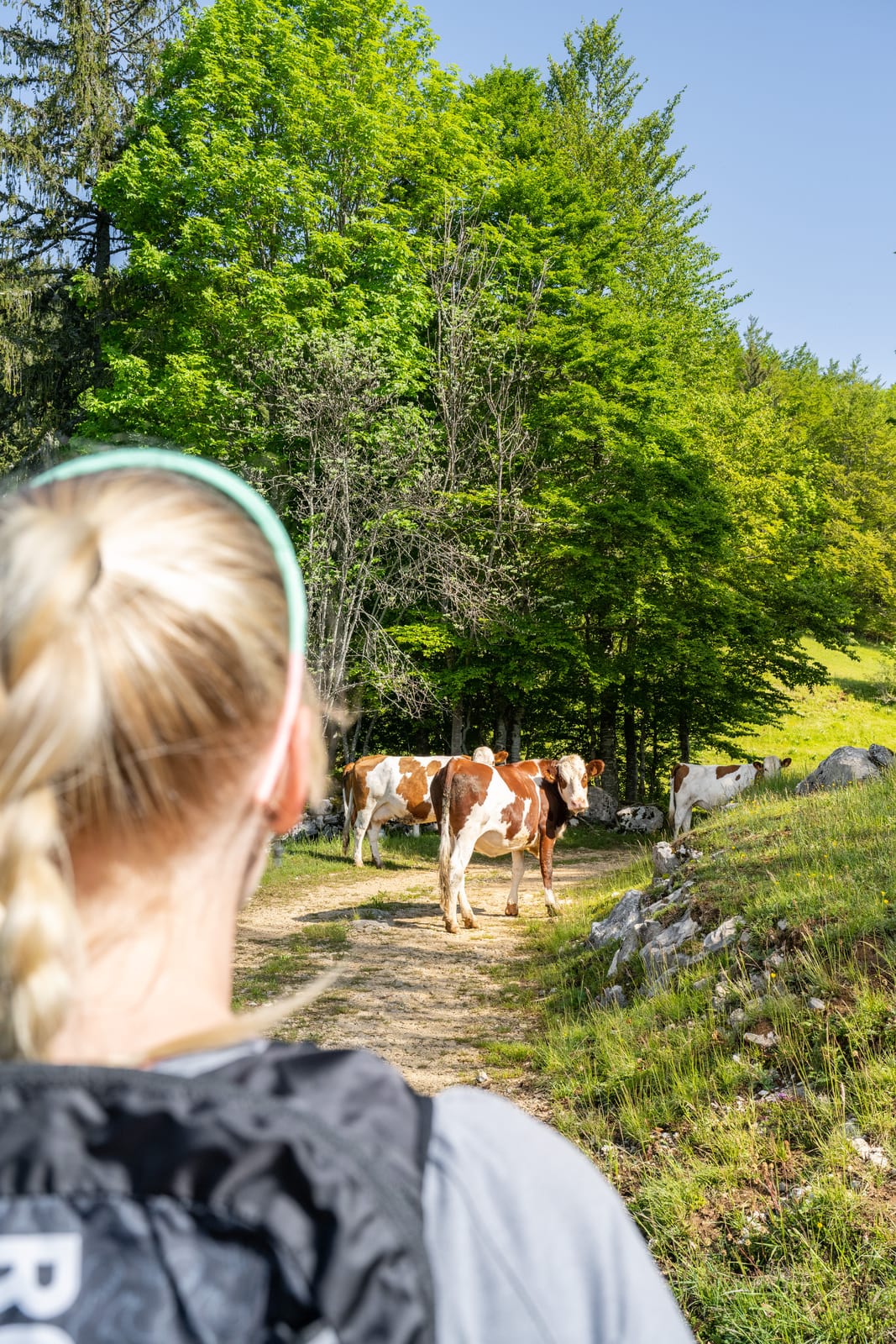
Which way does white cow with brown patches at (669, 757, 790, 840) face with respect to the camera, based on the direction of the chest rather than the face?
to the viewer's right

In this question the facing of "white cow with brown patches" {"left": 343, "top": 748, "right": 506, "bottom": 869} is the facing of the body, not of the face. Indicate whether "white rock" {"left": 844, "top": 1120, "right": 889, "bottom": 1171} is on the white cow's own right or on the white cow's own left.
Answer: on the white cow's own right

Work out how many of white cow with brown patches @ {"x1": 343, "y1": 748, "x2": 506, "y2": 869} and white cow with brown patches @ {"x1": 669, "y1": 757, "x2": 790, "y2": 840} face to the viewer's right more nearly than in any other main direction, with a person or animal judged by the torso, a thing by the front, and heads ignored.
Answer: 2

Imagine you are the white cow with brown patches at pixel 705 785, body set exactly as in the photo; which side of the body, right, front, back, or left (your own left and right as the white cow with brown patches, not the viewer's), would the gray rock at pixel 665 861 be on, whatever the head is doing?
right

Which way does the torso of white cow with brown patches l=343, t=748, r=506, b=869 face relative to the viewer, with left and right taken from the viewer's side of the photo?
facing to the right of the viewer

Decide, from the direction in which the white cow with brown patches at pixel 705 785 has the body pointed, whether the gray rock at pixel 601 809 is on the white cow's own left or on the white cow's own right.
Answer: on the white cow's own left
